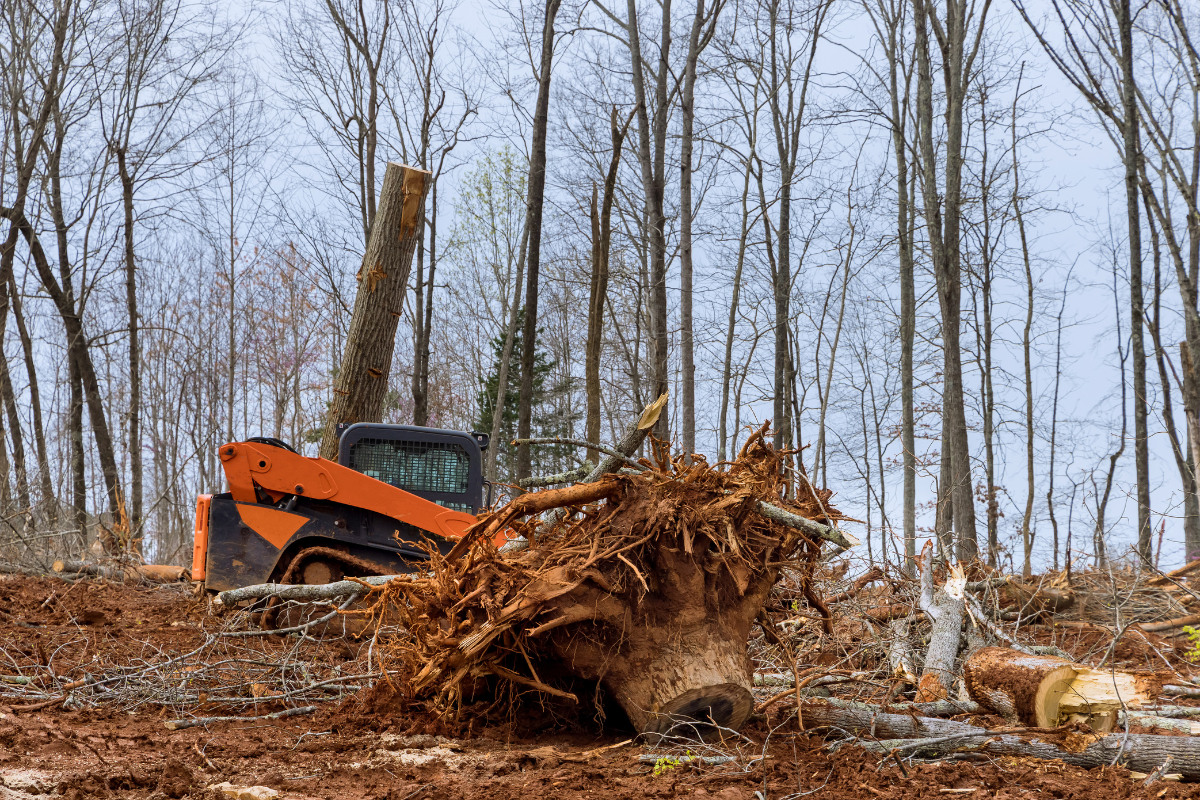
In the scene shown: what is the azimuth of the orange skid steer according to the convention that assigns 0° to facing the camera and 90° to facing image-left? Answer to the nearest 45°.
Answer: approximately 270°

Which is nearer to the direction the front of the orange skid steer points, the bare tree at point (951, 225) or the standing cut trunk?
the bare tree

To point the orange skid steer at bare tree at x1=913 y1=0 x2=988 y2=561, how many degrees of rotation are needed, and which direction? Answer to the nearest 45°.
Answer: approximately 45° to its left
